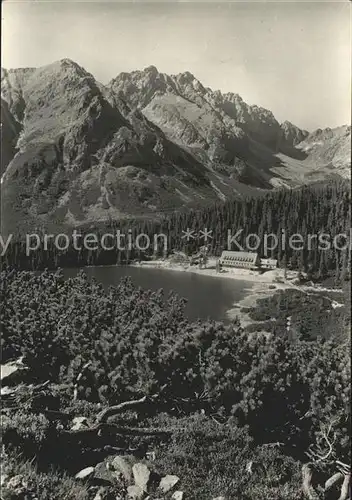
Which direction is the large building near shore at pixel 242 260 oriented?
toward the camera
